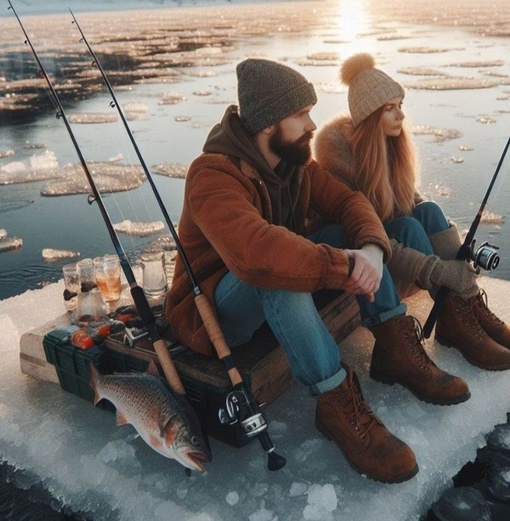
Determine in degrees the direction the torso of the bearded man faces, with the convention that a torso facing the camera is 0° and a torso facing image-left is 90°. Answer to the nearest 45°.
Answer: approximately 315°

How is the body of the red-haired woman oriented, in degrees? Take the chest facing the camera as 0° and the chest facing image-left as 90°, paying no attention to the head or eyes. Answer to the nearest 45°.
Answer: approximately 315°

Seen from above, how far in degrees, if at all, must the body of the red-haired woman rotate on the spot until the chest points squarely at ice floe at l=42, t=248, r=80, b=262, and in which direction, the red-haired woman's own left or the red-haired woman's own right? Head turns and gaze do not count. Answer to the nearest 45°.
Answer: approximately 135° to the red-haired woman's own right

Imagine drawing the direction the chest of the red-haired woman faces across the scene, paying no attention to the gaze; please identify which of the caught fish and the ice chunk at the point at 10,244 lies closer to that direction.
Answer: the caught fish

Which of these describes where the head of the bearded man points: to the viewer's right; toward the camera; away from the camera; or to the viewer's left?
to the viewer's right

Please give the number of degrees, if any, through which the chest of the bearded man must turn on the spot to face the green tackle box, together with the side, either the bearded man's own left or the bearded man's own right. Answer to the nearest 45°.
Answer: approximately 135° to the bearded man's own right

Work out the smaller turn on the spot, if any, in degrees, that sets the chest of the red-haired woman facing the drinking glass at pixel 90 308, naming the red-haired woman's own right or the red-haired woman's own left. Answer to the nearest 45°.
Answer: approximately 90° to the red-haired woman's own right

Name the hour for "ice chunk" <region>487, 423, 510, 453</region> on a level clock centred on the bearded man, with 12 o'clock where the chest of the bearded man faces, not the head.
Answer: The ice chunk is roughly at 11 o'clock from the bearded man.

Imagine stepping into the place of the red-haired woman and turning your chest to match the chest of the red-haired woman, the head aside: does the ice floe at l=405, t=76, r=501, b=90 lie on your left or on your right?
on your left
